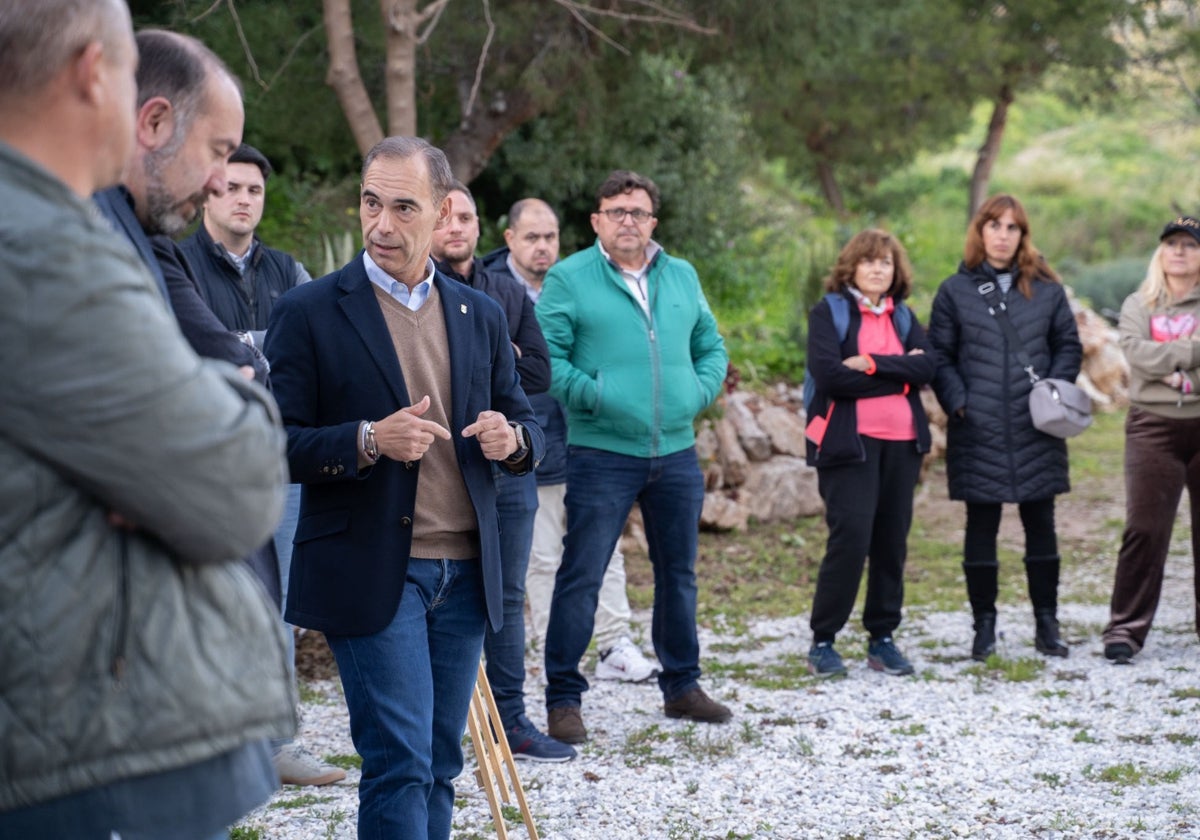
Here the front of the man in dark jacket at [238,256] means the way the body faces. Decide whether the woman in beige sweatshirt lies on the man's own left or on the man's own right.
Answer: on the man's own left

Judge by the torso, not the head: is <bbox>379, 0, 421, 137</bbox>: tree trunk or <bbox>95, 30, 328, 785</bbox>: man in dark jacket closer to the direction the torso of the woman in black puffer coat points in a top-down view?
the man in dark jacket

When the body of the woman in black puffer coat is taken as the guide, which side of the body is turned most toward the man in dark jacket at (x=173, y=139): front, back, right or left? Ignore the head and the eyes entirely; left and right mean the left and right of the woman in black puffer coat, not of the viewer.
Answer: front

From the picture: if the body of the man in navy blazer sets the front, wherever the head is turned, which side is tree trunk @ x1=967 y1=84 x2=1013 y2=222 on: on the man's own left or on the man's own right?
on the man's own left

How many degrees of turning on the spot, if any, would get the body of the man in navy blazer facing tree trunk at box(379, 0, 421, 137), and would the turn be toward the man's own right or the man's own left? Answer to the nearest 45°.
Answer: approximately 135° to the man's own left

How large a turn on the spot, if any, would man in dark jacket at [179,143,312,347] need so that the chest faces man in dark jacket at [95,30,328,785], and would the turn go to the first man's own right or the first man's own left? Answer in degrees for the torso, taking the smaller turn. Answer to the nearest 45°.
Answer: approximately 45° to the first man's own right

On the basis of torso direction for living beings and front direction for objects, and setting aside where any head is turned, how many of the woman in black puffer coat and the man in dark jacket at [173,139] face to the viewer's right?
1

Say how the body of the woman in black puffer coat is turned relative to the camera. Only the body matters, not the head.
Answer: toward the camera

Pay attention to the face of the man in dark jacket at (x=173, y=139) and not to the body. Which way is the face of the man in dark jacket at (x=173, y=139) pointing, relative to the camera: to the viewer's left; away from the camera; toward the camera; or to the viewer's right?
to the viewer's right

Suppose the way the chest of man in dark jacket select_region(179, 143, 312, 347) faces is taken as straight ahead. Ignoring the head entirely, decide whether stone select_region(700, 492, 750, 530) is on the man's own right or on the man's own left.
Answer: on the man's own left

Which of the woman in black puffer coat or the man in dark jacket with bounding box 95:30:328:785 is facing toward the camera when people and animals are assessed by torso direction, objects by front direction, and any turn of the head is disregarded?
the woman in black puffer coat

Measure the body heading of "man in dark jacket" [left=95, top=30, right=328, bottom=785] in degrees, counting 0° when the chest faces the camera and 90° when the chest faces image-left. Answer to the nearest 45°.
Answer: approximately 270°

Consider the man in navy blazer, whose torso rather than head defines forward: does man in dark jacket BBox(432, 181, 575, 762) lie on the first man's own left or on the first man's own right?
on the first man's own left

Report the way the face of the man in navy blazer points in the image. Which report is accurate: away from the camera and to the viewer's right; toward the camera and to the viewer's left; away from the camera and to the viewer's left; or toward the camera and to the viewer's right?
toward the camera and to the viewer's left

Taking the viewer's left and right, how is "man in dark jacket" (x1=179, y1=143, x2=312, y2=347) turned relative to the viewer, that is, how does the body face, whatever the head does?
facing the viewer and to the right of the viewer

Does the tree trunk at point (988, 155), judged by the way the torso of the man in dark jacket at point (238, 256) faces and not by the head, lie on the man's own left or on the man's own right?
on the man's own left
